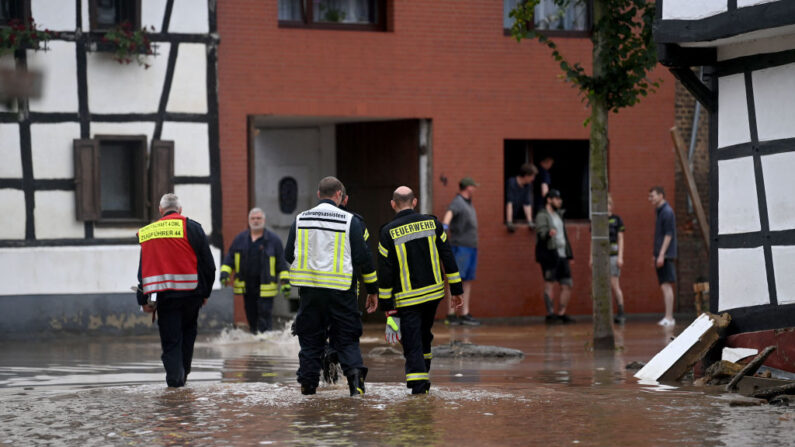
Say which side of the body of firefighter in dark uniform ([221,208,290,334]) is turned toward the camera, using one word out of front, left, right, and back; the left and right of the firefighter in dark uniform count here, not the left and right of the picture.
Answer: front

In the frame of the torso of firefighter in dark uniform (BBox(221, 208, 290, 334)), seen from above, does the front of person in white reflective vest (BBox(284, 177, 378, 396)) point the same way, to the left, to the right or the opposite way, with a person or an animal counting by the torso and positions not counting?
the opposite way

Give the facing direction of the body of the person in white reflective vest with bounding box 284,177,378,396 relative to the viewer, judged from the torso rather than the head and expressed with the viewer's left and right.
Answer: facing away from the viewer

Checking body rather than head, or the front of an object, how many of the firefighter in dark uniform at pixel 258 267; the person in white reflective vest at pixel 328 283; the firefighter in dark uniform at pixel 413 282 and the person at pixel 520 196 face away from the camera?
2

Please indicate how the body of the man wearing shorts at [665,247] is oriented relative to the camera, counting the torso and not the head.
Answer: to the viewer's left

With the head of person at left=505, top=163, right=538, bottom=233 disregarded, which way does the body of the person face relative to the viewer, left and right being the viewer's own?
facing the viewer and to the right of the viewer

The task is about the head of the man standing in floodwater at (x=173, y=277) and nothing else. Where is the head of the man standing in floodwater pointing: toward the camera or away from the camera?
away from the camera

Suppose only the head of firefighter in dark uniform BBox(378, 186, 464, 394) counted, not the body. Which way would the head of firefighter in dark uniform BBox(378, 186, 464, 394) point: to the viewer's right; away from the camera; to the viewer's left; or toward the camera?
away from the camera

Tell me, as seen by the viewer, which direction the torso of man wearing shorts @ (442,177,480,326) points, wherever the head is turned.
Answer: to the viewer's right

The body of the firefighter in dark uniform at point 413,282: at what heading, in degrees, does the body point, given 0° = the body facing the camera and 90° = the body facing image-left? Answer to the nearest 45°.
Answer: approximately 180°

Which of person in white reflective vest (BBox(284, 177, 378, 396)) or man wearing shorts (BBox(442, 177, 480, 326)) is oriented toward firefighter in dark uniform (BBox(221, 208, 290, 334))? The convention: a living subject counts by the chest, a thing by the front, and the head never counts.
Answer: the person in white reflective vest

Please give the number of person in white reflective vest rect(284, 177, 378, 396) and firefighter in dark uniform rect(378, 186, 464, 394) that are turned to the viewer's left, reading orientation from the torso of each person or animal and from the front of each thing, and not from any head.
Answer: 0

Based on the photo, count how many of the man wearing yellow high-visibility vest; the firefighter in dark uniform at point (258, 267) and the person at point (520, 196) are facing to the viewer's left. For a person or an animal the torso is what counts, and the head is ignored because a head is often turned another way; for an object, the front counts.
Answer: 0

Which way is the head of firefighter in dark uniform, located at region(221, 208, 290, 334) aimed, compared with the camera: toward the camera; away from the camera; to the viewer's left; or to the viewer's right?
toward the camera

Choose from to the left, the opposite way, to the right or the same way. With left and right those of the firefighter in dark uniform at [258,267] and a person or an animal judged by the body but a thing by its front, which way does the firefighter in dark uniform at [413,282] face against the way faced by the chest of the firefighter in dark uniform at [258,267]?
the opposite way
